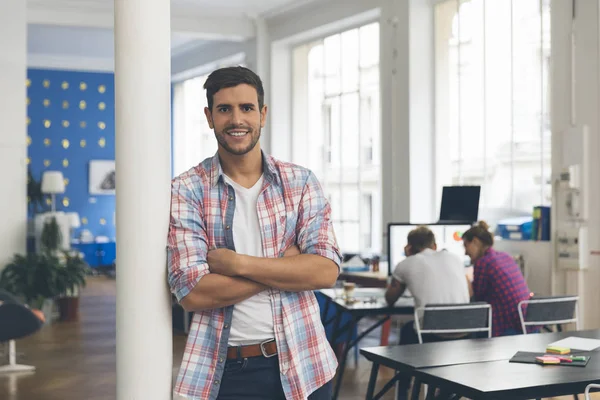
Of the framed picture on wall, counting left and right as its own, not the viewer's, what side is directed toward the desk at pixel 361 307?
front

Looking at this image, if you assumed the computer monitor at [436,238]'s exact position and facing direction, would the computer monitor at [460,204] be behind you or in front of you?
behind

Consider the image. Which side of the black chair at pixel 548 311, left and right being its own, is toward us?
back

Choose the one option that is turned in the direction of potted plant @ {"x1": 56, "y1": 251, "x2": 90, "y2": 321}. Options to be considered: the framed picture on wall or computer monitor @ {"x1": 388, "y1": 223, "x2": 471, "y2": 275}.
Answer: the framed picture on wall

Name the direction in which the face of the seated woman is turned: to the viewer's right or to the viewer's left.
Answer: to the viewer's left

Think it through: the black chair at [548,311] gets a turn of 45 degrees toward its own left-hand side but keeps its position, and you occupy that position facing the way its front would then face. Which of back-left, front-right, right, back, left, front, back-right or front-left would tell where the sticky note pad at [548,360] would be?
back-left

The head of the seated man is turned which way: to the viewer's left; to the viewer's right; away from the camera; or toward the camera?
away from the camera

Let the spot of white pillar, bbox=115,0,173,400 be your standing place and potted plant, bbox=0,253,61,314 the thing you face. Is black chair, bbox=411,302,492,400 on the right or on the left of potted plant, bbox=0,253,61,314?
right

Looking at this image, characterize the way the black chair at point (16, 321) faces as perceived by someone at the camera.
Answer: facing to the right of the viewer

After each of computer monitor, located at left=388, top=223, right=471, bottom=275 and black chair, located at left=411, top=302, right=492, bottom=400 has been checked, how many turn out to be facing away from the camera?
1

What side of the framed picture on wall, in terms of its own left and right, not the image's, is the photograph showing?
front

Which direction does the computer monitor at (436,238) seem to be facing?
toward the camera

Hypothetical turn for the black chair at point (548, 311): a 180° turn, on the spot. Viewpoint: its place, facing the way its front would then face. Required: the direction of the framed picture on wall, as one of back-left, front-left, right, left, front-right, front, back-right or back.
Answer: back-right

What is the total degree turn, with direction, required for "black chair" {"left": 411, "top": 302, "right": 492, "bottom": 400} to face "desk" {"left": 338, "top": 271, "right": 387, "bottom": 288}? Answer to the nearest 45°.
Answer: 0° — it already faces it

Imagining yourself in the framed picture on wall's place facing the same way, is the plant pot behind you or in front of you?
in front
